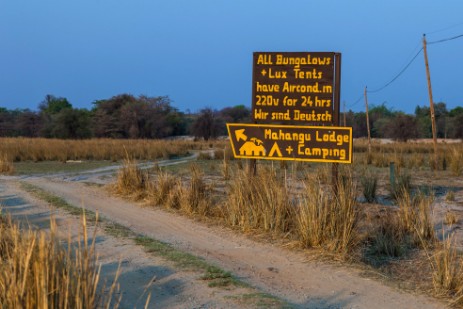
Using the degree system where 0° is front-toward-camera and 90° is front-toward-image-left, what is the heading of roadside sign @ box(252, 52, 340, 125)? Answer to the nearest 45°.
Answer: approximately 0°

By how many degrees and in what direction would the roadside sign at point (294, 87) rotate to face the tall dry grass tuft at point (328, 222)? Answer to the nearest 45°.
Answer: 0° — it already faces it

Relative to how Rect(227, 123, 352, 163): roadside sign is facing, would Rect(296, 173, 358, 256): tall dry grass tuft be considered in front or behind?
in front

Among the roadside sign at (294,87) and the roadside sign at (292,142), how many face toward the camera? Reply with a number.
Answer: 2
